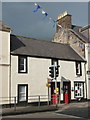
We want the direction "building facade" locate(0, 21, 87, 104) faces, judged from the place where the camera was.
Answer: facing the viewer and to the right of the viewer

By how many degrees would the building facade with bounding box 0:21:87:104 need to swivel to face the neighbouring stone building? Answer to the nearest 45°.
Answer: approximately 90° to its left

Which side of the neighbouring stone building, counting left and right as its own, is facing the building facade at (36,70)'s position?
right

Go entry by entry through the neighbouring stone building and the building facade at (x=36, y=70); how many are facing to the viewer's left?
0
